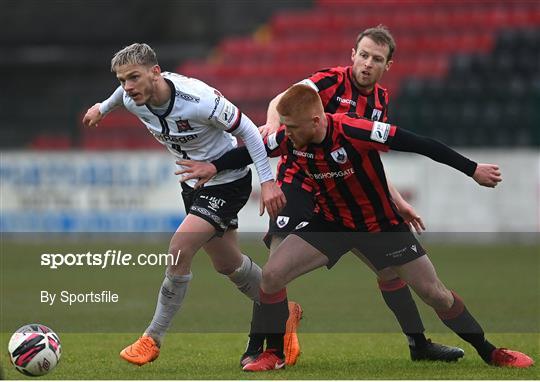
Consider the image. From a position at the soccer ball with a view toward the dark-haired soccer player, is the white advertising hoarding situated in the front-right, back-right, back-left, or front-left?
front-left

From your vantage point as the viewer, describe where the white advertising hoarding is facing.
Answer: facing the viewer

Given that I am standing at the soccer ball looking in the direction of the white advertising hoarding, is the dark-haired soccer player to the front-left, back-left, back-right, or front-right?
front-right

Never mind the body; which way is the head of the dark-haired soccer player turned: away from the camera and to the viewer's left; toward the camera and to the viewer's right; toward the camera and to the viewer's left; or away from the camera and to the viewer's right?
toward the camera and to the viewer's left

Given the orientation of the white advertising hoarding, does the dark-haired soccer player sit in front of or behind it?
in front

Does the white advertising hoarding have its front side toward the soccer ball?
yes
